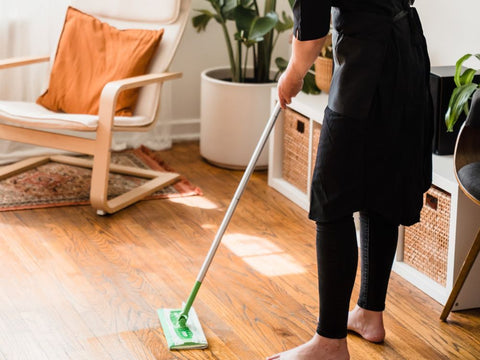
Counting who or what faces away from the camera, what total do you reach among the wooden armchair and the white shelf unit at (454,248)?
0

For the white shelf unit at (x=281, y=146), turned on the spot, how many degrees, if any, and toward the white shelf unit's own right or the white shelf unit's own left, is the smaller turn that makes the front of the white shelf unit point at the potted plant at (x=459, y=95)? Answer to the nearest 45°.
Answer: approximately 90° to the white shelf unit's own left

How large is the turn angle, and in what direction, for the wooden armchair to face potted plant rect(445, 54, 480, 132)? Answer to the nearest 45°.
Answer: approximately 90° to its left

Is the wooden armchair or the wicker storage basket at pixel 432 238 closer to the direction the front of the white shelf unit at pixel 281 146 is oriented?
the wooden armchair

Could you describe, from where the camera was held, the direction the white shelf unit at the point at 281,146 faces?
facing the viewer and to the left of the viewer

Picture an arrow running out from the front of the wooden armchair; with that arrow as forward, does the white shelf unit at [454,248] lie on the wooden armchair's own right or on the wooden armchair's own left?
on the wooden armchair's own left

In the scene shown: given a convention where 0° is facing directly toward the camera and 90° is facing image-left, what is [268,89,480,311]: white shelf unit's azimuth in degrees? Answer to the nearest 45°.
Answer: approximately 45°
